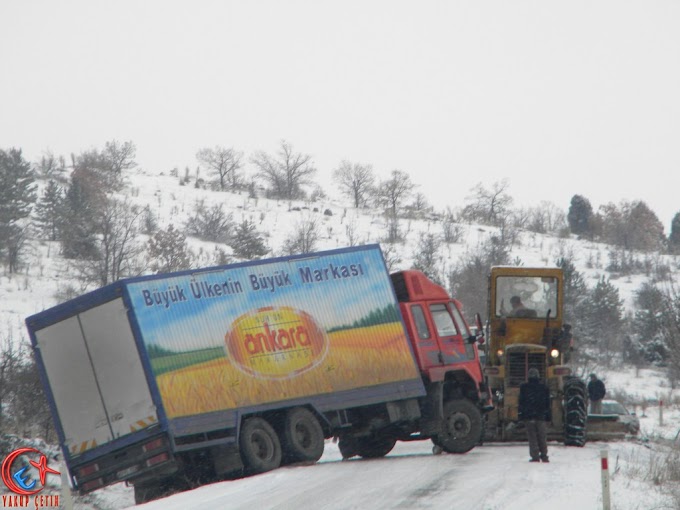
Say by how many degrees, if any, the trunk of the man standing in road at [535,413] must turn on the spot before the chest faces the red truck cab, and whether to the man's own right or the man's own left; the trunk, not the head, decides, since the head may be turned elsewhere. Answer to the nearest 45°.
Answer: approximately 45° to the man's own left

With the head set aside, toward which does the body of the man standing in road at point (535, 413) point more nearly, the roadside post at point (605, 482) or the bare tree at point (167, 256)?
the bare tree

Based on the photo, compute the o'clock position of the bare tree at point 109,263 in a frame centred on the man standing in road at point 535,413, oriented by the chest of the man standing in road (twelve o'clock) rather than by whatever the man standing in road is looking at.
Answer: The bare tree is roughly at 11 o'clock from the man standing in road.

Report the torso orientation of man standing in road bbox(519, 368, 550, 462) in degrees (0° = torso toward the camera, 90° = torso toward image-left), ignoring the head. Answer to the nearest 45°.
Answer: approximately 180°

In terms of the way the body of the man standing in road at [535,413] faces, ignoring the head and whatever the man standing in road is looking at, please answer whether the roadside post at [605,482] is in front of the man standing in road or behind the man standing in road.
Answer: behind

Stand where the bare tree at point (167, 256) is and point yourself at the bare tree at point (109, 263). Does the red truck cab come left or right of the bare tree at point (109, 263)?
left

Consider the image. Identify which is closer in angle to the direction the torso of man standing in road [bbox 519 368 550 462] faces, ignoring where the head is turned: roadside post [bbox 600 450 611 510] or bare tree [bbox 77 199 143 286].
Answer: the bare tree

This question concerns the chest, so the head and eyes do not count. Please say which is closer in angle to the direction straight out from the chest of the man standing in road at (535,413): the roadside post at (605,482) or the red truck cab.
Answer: the red truck cab

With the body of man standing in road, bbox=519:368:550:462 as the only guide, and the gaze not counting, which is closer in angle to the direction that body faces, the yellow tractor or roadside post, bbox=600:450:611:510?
the yellow tractor

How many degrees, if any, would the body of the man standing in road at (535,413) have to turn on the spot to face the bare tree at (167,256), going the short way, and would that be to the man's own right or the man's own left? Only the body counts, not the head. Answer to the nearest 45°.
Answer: approximately 45° to the man's own left

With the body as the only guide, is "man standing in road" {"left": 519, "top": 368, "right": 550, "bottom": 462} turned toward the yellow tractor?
yes
